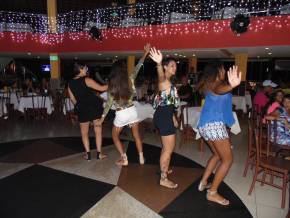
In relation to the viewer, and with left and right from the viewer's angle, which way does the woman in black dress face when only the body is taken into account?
facing away from the viewer and to the right of the viewer

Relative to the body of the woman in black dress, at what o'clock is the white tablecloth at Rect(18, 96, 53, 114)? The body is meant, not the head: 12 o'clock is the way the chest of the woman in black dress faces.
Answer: The white tablecloth is roughly at 10 o'clock from the woman in black dress.

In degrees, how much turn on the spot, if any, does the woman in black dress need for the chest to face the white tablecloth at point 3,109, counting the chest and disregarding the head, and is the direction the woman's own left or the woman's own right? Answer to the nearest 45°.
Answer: approximately 90° to the woman's own left

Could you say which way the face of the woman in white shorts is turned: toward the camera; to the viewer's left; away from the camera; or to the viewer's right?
away from the camera
